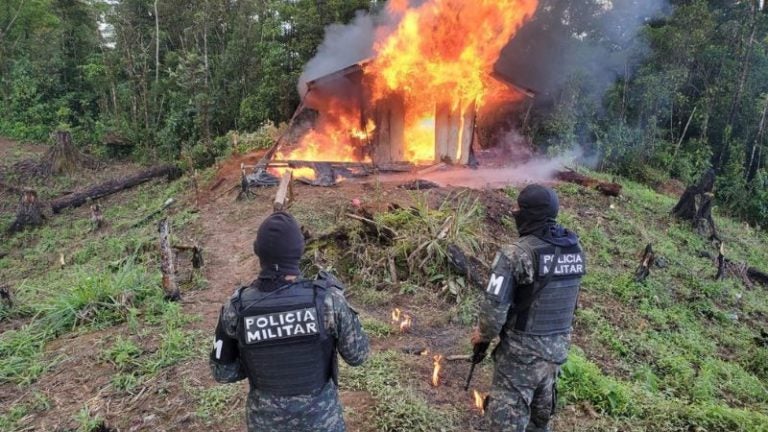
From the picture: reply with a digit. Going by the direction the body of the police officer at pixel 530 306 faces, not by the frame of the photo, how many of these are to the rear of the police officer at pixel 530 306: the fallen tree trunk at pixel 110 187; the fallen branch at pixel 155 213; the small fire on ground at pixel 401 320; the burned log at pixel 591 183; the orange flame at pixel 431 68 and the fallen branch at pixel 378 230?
0

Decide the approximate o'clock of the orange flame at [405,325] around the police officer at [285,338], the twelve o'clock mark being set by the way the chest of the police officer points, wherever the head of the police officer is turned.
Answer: The orange flame is roughly at 1 o'clock from the police officer.

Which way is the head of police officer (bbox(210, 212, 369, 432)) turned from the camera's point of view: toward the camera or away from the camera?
away from the camera

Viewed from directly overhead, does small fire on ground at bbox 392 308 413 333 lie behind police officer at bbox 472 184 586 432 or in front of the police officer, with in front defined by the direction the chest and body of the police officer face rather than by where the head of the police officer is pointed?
in front

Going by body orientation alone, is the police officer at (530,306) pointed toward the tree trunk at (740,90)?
no

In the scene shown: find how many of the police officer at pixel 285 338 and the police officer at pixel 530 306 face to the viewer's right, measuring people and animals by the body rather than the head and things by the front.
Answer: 0

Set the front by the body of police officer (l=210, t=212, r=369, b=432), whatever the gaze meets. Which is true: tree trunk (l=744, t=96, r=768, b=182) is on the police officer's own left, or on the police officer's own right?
on the police officer's own right

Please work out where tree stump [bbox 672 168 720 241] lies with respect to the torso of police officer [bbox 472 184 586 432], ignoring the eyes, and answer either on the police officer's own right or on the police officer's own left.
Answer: on the police officer's own right

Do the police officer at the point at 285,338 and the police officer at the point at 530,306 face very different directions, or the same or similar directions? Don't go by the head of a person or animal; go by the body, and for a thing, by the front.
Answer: same or similar directions

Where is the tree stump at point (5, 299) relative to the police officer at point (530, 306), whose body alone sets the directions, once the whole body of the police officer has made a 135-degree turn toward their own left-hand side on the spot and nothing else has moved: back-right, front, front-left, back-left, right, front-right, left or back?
right

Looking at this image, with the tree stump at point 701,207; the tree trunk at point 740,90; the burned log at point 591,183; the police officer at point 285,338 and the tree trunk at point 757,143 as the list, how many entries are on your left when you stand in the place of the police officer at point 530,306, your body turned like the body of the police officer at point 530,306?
1

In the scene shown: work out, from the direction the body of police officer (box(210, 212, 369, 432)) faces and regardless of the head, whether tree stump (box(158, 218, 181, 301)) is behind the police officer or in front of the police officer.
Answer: in front

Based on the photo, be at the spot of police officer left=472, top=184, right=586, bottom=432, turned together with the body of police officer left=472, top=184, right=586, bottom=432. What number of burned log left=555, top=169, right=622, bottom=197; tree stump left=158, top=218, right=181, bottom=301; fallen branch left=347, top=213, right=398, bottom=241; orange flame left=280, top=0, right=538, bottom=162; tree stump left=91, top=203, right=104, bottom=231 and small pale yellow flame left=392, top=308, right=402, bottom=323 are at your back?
0

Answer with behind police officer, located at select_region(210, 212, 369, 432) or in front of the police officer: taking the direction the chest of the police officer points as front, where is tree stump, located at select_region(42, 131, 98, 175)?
in front

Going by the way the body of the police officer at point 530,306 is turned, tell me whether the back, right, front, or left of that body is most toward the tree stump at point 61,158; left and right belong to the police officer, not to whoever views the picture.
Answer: front

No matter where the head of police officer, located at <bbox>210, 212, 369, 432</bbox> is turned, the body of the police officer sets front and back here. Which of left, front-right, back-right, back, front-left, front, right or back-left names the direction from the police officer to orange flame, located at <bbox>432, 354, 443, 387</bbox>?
front-right

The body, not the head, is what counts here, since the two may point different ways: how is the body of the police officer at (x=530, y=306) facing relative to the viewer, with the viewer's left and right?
facing away from the viewer and to the left of the viewer

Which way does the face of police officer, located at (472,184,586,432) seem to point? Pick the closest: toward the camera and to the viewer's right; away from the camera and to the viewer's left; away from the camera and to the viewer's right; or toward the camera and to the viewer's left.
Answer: away from the camera and to the viewer's left

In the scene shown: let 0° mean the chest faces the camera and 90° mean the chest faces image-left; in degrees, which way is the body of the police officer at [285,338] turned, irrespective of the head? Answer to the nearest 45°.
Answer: approximately 180°

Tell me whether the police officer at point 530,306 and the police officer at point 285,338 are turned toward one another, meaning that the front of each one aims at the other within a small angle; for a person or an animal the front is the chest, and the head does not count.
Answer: no
